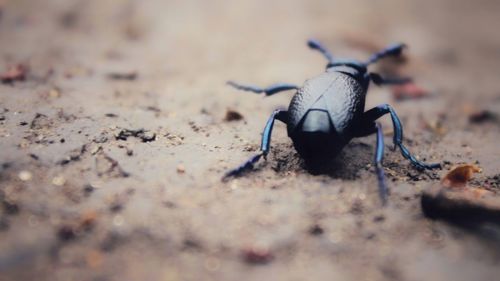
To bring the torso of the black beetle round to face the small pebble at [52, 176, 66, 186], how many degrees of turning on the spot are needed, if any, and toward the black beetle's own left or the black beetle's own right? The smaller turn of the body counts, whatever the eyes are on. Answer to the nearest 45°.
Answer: approximately 135° to the black beetle's own left

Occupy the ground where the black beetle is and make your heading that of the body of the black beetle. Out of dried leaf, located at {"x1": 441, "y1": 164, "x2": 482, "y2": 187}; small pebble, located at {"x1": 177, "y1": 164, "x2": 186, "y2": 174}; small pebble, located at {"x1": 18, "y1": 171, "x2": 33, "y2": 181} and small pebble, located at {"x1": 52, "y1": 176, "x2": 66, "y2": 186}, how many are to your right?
1

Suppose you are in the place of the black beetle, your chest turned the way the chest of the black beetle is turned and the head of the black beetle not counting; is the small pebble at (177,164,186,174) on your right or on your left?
on your left

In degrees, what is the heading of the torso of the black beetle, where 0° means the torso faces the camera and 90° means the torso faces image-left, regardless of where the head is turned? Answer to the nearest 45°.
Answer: approximately 180°

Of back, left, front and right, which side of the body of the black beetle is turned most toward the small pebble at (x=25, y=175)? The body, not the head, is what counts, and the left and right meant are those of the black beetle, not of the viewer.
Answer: left

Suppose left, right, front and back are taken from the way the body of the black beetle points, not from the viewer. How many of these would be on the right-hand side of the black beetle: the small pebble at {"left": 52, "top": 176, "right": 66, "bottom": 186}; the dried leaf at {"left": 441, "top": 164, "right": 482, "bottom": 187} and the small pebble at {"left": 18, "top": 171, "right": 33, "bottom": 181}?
1

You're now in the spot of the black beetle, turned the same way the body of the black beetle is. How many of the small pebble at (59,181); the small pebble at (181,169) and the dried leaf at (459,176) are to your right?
1

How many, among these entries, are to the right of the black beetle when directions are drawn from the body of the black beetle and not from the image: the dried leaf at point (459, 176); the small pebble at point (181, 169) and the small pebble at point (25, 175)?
1

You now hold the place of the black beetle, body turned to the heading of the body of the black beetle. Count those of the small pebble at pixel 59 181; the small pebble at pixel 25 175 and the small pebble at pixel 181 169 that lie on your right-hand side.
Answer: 0

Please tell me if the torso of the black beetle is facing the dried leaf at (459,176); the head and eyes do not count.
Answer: no

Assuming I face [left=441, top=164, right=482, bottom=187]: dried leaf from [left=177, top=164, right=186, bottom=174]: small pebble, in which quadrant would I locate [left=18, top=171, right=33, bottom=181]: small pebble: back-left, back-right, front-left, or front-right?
back-right
